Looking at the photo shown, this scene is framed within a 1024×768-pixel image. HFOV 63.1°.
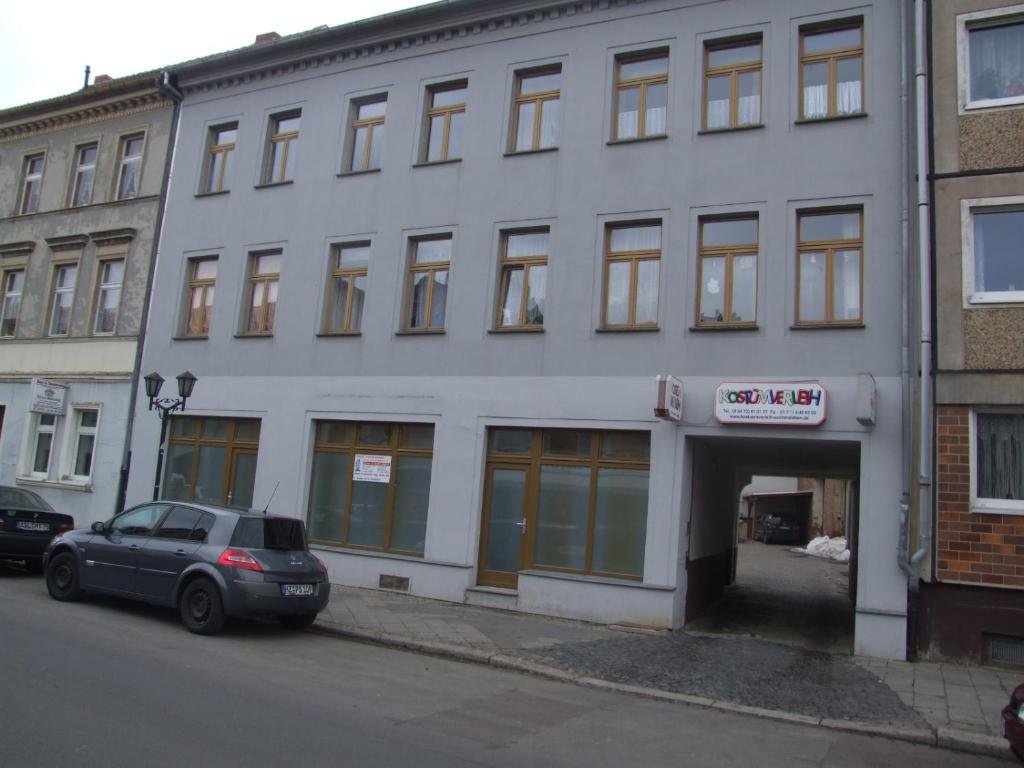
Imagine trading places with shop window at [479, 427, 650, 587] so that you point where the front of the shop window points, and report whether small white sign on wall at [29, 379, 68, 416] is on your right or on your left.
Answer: on your right

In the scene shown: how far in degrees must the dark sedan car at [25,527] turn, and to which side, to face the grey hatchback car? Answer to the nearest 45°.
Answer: approximately 180°

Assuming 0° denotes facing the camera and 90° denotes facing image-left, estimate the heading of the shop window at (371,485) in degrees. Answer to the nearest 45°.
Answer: approximately 45°

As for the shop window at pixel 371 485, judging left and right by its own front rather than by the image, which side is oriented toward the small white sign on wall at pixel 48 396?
right

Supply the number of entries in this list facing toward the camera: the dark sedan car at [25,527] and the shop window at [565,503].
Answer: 1

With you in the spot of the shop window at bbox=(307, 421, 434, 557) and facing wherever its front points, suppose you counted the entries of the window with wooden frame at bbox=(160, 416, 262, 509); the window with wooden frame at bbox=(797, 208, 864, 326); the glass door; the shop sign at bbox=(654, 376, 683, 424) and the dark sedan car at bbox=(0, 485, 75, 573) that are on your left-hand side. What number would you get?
3

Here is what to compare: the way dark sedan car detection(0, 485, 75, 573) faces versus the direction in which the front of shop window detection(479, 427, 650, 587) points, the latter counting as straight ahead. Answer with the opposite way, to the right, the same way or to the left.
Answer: to the right

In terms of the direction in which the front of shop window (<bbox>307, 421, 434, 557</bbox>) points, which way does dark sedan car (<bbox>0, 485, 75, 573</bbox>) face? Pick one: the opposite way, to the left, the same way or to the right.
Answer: to the right

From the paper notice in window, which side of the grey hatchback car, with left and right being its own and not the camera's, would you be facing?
right

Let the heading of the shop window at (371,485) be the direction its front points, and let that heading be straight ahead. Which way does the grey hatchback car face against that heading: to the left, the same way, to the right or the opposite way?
to the right

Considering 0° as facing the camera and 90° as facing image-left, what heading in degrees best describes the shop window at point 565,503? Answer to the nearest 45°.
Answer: approximately 0°

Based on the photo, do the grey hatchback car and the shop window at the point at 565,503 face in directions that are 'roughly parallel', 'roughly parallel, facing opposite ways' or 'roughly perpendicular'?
roughly perpendicular

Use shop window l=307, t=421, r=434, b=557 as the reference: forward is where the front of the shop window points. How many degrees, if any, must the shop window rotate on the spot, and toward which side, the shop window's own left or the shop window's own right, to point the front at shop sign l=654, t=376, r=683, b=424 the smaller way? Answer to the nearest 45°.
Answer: approximately 90° to the shop window's own left

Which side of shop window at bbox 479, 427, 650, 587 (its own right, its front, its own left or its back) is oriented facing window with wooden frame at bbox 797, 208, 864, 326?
left

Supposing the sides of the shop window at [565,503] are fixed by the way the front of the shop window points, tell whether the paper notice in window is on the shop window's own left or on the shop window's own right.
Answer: on the shop window's own right

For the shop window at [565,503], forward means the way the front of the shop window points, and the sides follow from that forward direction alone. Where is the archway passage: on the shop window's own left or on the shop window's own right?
on the shop window's own left
